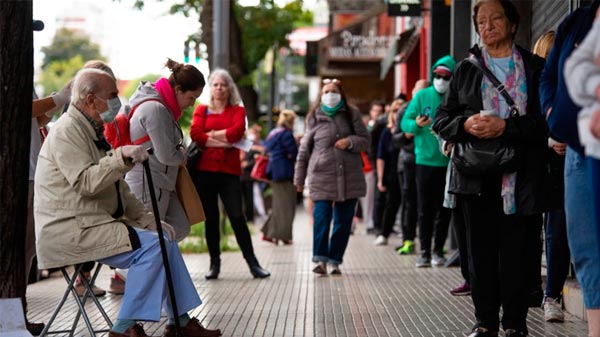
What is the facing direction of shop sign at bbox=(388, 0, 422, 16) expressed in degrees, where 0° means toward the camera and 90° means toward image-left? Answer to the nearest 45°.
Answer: approximately 0°

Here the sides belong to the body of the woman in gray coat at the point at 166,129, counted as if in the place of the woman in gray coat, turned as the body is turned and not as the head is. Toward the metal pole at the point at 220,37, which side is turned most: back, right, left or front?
left

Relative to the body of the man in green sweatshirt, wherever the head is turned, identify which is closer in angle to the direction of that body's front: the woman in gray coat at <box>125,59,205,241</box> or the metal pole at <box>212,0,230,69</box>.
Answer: the woman in gray coat

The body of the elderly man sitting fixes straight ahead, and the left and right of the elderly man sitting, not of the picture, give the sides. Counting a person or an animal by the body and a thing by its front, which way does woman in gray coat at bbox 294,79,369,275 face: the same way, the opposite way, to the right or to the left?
to the right
